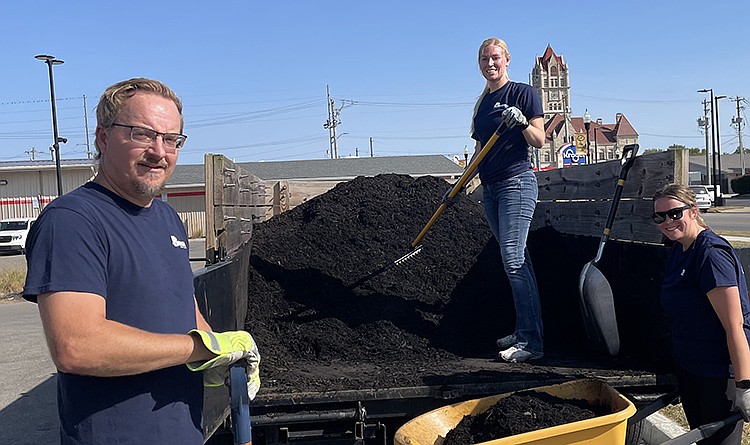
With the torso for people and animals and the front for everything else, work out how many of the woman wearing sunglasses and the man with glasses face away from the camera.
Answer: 0

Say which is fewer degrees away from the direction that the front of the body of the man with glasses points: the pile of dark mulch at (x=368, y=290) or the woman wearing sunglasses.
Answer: the woman wearing sunglasses

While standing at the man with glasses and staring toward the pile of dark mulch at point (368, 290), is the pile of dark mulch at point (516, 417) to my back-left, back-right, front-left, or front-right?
front-right

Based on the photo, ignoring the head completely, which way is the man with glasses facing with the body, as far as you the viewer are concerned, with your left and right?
facing the viewer and to the right of the viewer

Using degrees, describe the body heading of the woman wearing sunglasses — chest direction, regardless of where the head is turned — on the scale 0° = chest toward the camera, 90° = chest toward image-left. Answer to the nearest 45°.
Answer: approximately 45°

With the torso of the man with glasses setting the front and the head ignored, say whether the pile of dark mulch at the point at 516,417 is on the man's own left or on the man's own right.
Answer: on the man's own left

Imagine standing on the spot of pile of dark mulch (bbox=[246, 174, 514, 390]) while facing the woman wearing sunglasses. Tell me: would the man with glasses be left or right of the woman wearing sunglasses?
right

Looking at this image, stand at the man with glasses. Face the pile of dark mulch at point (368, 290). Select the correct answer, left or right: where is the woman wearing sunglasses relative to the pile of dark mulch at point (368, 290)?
right

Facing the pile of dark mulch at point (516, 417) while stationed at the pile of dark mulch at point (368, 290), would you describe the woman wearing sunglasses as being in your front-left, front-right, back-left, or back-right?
front-left

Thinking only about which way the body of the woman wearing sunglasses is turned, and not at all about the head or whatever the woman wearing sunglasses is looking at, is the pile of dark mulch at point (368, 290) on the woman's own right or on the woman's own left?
on the woman's own right
